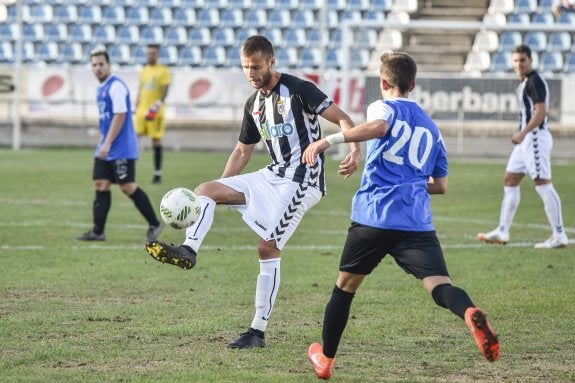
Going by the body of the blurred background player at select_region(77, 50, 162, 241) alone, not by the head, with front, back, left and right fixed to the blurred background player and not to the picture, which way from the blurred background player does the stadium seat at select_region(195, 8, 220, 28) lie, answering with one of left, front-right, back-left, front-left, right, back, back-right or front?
back-right

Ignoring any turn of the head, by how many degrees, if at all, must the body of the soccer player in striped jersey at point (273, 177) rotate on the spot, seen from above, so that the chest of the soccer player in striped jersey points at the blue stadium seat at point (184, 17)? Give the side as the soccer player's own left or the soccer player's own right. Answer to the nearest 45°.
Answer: approximately 135° to the soccer player's own right

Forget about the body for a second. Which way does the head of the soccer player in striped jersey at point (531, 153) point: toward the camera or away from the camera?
toward the camera

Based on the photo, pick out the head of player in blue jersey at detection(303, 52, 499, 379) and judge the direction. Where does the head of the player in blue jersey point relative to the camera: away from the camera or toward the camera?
away from the camera

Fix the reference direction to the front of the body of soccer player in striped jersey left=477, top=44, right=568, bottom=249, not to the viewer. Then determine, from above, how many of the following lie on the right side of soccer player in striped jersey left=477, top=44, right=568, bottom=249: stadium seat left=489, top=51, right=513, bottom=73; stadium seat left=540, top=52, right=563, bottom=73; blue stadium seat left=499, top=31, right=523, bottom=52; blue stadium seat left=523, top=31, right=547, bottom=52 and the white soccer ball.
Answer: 4

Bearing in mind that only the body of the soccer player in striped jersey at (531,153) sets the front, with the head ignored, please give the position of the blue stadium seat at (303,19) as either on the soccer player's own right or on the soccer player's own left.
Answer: on the soccer player's own right

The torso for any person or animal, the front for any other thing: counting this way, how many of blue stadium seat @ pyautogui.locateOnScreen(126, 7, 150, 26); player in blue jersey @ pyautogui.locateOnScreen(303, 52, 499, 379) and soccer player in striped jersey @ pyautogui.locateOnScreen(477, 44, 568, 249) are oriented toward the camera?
1

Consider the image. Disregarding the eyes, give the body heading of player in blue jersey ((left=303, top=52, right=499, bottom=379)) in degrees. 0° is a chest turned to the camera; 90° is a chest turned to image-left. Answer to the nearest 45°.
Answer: approximately 135°

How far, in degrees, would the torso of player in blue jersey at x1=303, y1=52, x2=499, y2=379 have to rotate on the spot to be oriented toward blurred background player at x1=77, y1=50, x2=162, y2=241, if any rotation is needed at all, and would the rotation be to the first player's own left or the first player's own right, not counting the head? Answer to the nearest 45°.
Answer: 0° — they already face them

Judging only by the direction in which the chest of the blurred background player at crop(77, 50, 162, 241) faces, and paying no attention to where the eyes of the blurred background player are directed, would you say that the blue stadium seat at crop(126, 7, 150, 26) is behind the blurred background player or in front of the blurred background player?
behind

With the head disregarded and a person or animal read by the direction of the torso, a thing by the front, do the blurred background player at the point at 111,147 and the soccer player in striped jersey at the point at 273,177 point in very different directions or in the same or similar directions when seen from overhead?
same or similar directions

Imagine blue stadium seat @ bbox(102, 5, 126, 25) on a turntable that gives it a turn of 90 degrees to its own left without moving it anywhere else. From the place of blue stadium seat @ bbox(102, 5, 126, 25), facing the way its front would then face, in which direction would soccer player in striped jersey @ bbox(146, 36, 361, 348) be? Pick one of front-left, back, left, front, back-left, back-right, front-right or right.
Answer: right

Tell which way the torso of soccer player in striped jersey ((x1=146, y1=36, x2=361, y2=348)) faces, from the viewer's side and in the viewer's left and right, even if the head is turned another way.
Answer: facing the viewer and to the left of the viewer

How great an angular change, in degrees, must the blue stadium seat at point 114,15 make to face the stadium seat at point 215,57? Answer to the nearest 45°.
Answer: approximately 45° to its left

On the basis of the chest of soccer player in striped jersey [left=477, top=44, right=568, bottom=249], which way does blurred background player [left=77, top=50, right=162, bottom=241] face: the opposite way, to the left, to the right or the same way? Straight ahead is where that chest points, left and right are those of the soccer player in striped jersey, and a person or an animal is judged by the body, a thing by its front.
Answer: to the left

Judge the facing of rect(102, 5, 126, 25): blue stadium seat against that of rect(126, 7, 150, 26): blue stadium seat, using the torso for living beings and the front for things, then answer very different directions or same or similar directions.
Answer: same or similar directions

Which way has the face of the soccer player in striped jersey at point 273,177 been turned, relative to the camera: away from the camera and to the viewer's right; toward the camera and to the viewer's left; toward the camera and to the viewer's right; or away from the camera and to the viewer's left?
toward the camera and to the viewer's left

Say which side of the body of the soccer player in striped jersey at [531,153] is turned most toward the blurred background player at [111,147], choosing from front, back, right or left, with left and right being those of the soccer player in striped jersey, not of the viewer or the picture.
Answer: front

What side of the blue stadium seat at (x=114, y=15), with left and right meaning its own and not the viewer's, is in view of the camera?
front
